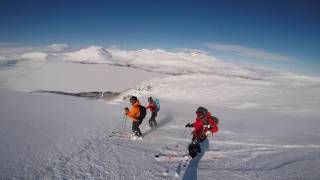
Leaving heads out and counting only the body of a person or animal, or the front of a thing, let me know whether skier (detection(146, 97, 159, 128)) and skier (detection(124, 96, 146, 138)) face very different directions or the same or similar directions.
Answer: same or similar directions

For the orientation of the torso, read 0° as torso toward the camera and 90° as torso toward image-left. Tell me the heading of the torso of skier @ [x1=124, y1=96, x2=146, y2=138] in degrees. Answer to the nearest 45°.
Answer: approximately 90°

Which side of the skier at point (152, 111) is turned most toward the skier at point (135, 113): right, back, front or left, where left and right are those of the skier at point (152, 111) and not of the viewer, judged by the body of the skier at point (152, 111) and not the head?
left

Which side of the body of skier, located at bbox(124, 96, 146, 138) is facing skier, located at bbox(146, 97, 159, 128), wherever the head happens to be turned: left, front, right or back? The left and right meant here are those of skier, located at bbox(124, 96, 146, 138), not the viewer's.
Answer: right
